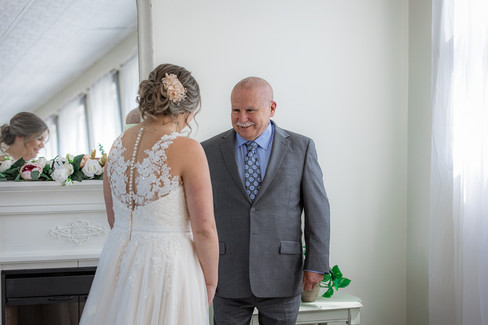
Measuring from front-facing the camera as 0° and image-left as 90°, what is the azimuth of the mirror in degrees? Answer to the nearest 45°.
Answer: approximately 0°

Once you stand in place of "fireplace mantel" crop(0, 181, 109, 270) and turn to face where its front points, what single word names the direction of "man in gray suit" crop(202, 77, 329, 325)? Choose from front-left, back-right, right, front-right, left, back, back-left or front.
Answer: front-left

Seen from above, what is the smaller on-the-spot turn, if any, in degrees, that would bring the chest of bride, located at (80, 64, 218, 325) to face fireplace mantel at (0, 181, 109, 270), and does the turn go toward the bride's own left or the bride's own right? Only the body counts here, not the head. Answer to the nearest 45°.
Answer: approximately 90° to the bride's own left

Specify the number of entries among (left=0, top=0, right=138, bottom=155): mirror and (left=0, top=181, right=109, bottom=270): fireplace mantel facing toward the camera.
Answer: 2

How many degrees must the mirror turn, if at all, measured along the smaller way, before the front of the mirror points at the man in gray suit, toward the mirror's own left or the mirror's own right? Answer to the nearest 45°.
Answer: approximately 45° to the mirror's own left

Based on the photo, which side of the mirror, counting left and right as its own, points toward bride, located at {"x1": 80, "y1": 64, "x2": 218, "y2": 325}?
front

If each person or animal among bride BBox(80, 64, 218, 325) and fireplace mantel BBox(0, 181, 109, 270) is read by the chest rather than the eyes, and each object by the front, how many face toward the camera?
1

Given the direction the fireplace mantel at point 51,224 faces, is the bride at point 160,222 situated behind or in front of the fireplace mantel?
in front

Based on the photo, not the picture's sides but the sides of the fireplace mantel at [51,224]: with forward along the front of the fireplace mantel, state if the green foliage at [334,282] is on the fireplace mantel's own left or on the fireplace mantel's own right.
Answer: on the fireplace mantel's own left

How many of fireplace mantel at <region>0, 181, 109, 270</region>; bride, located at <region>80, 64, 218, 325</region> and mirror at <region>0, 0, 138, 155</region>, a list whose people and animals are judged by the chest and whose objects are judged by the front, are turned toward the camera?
2

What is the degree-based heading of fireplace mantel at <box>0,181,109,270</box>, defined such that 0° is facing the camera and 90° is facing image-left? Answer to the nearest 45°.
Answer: approximately 0°

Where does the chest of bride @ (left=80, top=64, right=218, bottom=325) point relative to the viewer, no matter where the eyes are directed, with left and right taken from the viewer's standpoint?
facing away from the viewer and to the right of the viewer
